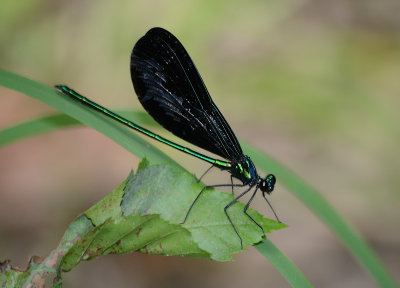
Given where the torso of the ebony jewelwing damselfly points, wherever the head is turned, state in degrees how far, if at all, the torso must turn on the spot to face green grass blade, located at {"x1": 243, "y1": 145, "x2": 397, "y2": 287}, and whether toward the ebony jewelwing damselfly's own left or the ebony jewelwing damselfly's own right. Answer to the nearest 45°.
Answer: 0° — it already faces it

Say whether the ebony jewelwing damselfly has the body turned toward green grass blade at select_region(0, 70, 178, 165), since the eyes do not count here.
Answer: no

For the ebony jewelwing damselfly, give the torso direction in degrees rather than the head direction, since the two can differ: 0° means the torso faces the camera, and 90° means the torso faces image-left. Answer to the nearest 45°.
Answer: approximately 270°

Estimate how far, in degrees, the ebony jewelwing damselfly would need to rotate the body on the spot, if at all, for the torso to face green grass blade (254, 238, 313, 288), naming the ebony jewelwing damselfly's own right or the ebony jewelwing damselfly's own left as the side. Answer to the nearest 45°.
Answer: approximately 45° to the ebony jewelwing damselfly's own right

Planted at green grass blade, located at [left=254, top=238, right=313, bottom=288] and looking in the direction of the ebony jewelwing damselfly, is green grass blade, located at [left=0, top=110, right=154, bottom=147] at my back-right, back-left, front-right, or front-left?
front-left
